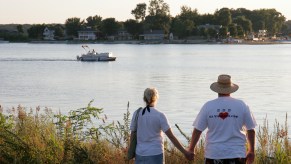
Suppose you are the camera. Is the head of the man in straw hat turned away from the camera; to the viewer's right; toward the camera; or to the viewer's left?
away from the camera

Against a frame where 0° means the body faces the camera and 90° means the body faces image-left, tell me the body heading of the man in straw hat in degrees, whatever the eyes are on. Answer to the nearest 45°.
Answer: approximately 180°
